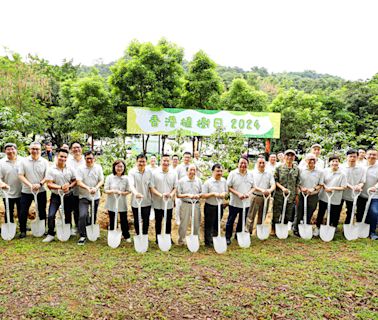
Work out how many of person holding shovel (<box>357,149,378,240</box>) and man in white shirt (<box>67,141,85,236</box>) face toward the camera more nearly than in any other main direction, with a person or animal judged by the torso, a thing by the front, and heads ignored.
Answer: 2

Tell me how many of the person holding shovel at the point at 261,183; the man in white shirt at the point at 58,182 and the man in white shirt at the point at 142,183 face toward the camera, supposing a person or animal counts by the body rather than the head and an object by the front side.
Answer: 3

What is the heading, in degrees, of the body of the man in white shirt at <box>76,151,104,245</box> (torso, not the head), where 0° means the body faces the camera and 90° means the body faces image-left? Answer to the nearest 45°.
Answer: approximately 0°

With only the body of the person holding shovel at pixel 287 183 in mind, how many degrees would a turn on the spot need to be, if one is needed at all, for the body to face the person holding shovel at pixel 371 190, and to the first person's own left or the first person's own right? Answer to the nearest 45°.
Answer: approximately 90° to the first person's own left

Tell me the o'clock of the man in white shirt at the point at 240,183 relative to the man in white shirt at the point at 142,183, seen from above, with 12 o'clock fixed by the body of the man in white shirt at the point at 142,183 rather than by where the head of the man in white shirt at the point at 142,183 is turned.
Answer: the man in white shirt at the point at 240,183 is roughly at 9 o'clock from the man in white shirt at the point at 142,183.

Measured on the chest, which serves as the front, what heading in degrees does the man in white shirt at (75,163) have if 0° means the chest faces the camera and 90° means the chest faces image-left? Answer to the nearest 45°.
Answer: approximately 0°
